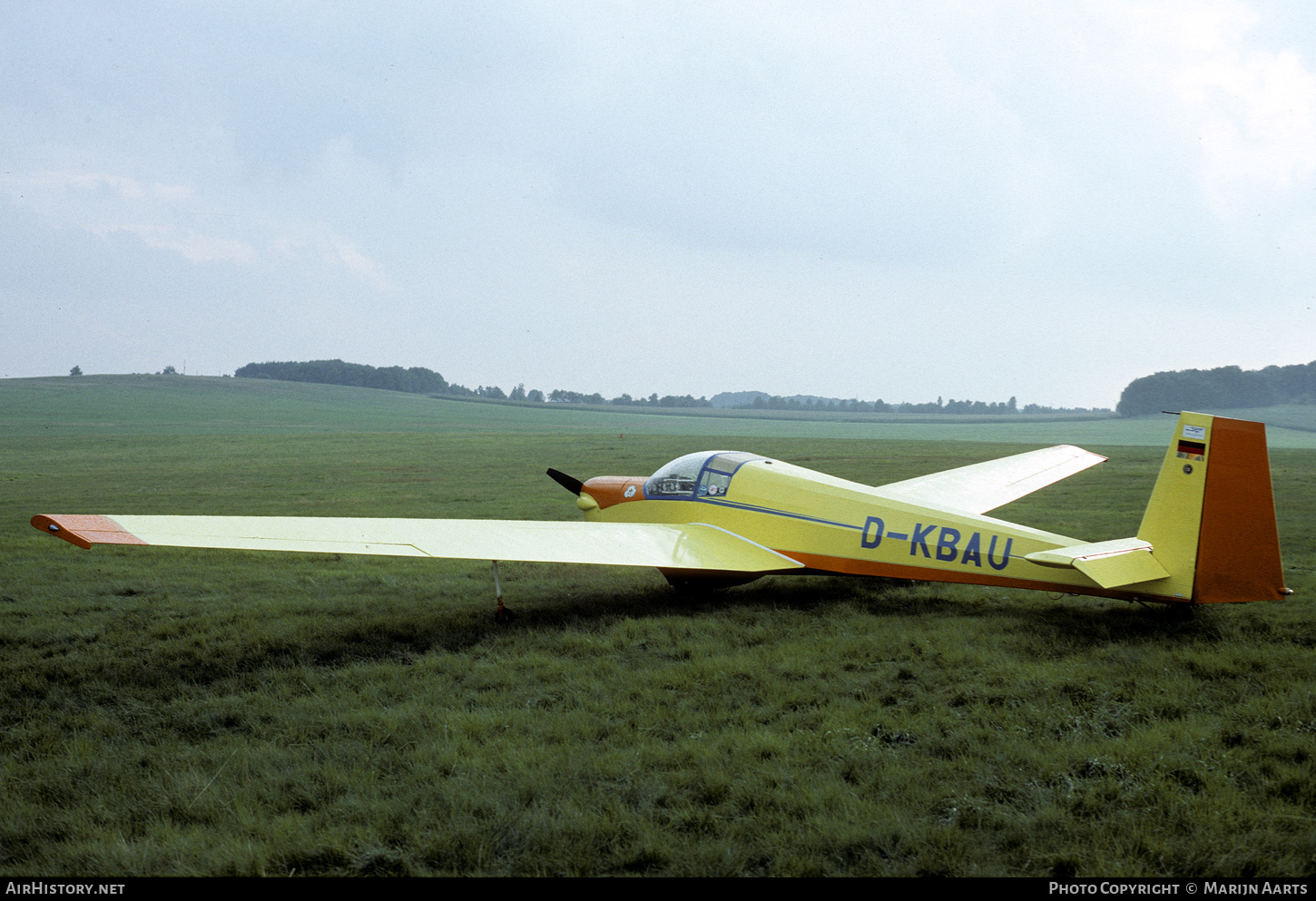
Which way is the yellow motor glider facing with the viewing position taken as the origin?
facing away from the viewer and to the left of the viewer
